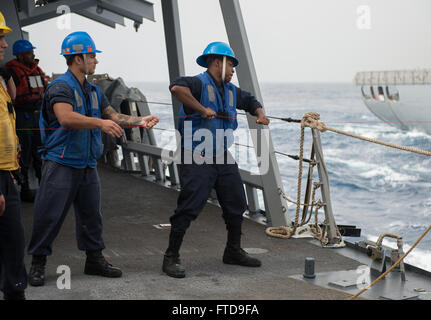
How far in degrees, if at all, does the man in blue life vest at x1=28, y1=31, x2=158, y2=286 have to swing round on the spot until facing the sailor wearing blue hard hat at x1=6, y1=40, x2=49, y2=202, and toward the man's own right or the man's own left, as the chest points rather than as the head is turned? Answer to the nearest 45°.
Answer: approximately 135° to the man's own left

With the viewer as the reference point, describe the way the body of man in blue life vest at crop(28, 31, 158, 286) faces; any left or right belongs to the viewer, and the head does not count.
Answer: facing the viewer and to the right of the viewer

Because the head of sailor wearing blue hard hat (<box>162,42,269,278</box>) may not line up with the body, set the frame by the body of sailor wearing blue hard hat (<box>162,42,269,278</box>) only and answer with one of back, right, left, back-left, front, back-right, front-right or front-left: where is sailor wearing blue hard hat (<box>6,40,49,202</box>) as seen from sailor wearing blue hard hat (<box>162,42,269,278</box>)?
back

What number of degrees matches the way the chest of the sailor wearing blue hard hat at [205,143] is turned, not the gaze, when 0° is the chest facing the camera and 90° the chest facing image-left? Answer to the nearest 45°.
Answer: approximately 315°

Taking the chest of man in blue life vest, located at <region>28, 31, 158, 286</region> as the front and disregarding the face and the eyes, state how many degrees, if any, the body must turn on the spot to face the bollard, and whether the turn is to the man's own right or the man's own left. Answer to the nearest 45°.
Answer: approximately 45° to the man's own left

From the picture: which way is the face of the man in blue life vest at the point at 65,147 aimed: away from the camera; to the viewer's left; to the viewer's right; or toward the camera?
to the viewer's right

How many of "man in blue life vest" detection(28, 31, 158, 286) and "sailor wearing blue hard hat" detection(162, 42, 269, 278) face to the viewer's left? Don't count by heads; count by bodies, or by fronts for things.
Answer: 0

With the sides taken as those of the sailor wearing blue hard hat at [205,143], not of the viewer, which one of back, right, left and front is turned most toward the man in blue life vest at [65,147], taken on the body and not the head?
right

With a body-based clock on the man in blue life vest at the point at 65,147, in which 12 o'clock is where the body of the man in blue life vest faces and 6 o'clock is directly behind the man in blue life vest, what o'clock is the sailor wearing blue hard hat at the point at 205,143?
The sailor wearing blue hard hat is roughly at 10 o'clock from the man in blue life vest.
